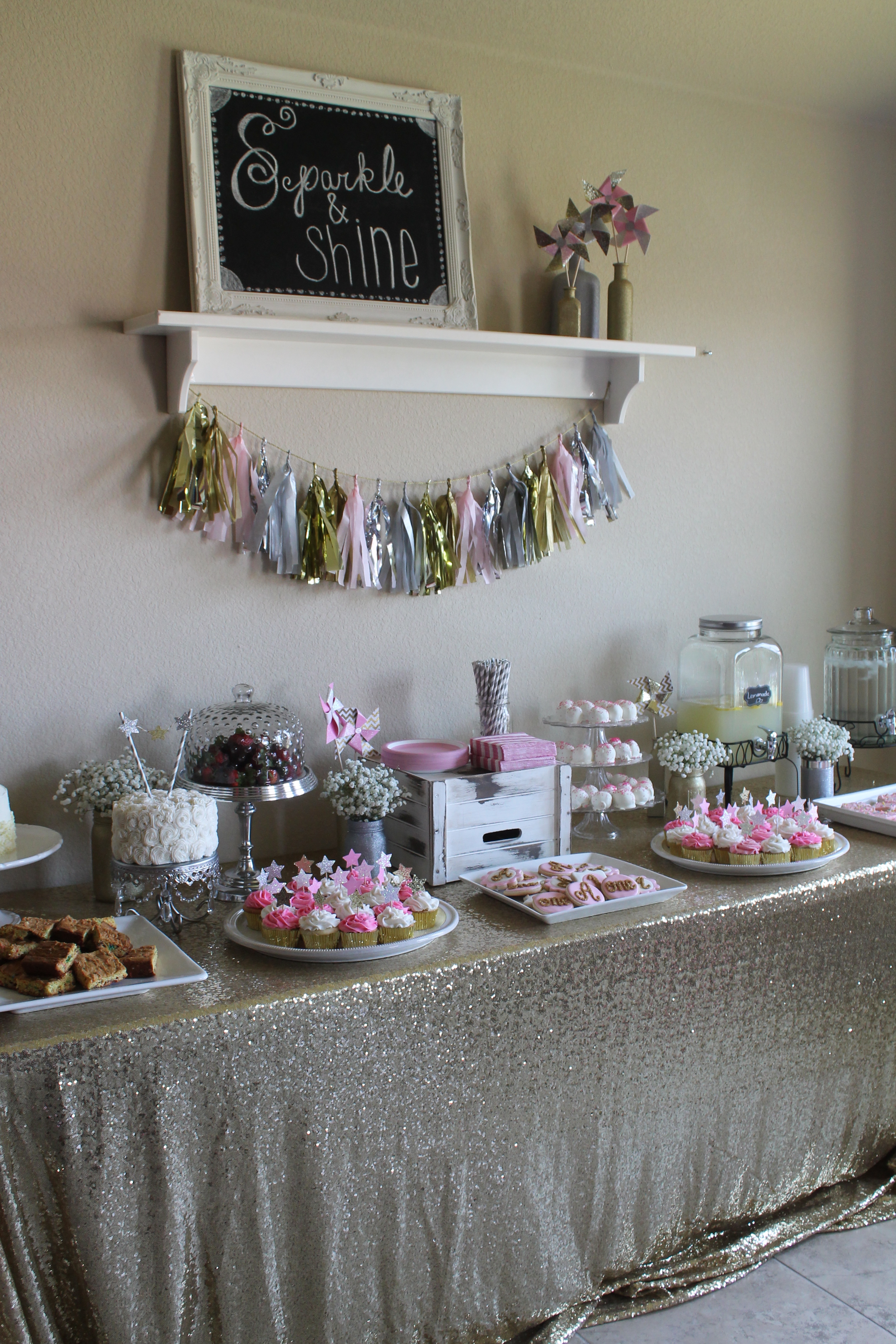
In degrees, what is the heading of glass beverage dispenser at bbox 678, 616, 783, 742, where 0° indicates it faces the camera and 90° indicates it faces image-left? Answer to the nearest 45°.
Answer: approximately 315°

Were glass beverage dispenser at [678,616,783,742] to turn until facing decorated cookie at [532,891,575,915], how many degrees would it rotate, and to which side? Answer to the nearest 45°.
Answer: approximately 45° to its right

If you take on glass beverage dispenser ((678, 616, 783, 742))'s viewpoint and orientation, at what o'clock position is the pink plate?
The pink plate is roughly at 3 o'clock from the glass beverage dispenser.

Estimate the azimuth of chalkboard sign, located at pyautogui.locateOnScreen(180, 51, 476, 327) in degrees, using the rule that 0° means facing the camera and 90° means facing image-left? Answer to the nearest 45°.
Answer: approximately 315°
